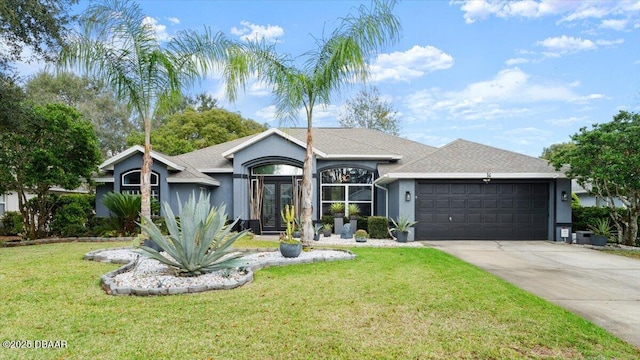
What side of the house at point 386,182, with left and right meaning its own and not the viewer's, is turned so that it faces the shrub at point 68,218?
right

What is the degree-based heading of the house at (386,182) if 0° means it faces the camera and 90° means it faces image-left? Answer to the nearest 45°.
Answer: approximately 0°

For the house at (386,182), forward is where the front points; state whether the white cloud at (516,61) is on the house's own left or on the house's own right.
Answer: on the house's own left

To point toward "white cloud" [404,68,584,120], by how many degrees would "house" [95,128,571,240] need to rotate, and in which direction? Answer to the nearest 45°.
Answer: approximately 135° to its left

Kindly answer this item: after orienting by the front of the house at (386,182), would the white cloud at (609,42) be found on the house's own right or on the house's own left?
on the house's own left

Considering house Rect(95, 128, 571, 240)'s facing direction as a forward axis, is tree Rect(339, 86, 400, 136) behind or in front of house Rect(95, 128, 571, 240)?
behind

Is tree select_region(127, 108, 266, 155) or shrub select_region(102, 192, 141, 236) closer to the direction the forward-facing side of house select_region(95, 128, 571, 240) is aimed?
the shrub

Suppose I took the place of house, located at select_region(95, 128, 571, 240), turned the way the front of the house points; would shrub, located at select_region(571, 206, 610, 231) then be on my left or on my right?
on my left

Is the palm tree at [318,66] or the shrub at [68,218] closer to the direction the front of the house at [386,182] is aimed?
the palm tree
